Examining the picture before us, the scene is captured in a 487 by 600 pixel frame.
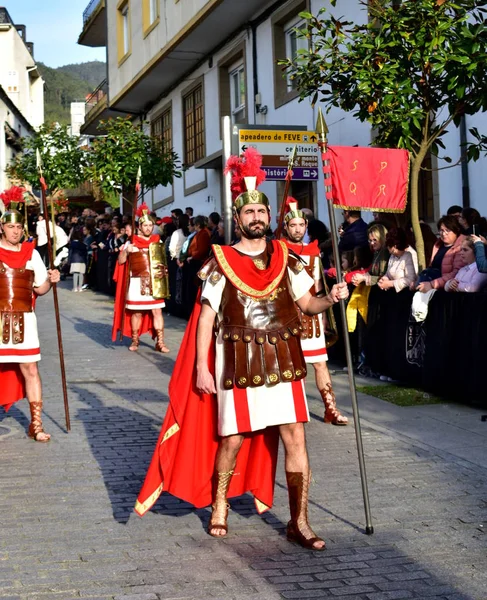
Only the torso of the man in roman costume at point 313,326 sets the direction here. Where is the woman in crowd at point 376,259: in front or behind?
behind

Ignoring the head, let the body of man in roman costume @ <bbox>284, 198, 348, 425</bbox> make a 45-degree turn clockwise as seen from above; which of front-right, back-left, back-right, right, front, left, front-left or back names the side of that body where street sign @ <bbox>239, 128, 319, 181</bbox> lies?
back-right

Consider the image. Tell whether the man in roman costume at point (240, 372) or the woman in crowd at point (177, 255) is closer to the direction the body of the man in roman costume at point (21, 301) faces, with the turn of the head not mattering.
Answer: the man in roman costume

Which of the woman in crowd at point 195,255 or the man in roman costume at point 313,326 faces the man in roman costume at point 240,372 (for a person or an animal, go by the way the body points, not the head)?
the man in roman costume at point 313,326

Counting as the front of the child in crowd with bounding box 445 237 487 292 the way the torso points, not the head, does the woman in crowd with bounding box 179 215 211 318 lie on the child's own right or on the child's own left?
on the child's own right

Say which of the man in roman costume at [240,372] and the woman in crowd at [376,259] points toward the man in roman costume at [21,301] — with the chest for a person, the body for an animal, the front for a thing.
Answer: the woman in crowd

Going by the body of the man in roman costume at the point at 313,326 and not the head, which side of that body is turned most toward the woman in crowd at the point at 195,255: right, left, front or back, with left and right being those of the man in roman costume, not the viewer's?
back

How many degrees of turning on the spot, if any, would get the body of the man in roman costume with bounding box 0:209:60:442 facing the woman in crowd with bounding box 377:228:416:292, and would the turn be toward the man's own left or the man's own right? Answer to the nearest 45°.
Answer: approximately 90° to the man's own left
